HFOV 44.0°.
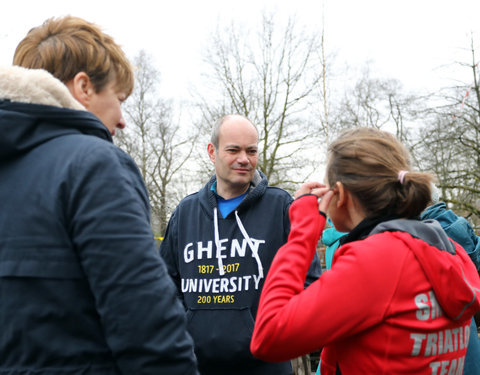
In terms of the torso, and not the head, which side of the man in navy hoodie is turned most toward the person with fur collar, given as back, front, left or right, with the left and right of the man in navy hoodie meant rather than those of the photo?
front

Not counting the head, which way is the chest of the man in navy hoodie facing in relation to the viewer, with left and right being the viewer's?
facing the viewer

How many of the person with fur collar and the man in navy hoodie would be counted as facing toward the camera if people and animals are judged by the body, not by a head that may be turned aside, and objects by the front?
1

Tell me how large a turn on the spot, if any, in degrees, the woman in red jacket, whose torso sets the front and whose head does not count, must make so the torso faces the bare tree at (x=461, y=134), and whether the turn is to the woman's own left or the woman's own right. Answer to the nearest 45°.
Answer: approximately 45° to the woman's own right

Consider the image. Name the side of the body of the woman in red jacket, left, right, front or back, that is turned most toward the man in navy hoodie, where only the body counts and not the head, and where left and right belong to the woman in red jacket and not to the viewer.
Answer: front

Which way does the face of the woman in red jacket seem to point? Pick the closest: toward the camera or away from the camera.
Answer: away from the camera

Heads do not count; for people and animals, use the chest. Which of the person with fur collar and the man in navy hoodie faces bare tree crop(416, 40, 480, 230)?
the person with fur collar

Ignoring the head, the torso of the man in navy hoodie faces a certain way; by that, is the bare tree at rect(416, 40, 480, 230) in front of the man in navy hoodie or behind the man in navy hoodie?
behind

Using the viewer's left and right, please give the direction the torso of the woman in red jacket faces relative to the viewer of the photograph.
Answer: facing away from the viewer and to the left of the viewer

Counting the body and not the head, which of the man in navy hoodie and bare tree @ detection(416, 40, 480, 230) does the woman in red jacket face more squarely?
the man in navy hoodie

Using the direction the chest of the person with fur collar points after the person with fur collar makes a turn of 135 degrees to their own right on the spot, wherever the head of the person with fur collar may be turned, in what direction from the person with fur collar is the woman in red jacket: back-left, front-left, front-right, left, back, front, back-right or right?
left

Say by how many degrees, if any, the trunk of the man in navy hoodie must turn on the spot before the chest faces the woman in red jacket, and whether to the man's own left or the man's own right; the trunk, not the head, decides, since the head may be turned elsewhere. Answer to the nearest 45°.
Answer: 0° — they already face them
